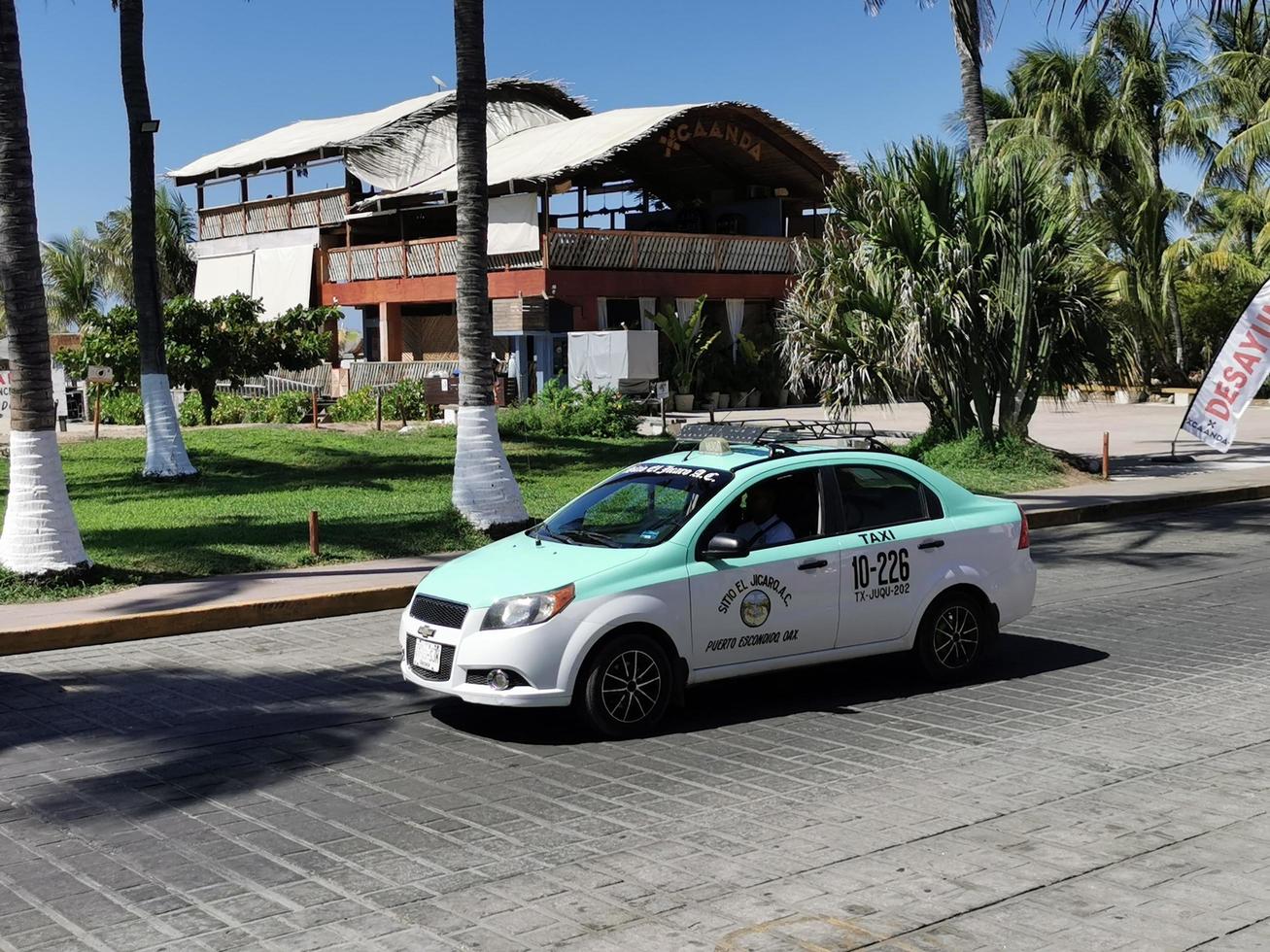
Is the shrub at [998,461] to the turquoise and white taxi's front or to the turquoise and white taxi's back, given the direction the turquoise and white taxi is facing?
to the back

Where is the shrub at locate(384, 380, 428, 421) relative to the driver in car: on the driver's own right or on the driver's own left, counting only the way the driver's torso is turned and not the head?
on the driver's own right

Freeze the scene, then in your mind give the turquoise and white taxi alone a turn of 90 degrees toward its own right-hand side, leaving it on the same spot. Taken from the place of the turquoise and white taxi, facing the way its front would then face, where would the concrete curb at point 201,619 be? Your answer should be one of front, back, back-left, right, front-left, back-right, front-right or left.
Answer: front

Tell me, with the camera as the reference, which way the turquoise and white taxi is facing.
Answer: facing the viewer and to the left of the viewer

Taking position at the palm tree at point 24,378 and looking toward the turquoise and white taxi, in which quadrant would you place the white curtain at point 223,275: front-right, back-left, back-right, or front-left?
back-left

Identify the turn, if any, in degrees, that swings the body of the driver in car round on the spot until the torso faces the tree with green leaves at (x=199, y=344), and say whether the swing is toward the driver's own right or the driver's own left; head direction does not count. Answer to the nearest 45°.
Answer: approximately 90° to the driver's own right

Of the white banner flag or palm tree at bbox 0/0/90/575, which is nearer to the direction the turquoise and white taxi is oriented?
the palm tree

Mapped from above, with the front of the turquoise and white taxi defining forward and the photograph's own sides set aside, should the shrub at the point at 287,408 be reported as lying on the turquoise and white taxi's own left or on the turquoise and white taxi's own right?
on the turquoise and white taxi's own right

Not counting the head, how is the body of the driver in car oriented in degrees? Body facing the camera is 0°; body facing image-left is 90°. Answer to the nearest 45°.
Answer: approximately 45°

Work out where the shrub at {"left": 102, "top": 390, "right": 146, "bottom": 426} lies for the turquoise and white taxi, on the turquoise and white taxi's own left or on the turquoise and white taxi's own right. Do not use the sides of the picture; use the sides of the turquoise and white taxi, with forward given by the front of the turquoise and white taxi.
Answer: on the turquoise and white taxi's own right

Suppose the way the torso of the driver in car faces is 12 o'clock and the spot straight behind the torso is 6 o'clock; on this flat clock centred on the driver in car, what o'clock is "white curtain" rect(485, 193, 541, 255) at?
The white curtain is roughly at 4 o'clock from the driver in car.

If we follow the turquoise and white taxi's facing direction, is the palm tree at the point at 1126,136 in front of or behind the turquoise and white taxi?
behind

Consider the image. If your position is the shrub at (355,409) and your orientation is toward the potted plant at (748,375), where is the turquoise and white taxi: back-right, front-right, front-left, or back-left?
back-right
